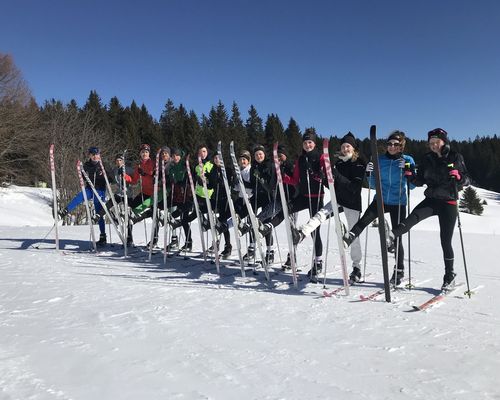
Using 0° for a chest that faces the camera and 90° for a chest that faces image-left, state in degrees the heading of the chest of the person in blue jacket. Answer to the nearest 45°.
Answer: approximately 45°

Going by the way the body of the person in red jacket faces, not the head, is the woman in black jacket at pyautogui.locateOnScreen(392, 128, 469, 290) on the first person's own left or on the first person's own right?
on the first person's own left

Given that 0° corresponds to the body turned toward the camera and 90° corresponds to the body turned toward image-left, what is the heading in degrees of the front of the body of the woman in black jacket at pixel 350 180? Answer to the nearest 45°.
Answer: approximately 45°

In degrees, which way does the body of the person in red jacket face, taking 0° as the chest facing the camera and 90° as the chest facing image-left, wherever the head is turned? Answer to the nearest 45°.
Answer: approximately 45°

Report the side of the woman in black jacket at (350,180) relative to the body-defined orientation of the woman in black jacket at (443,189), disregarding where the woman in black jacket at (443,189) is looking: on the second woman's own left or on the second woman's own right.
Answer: on the second woman's own right

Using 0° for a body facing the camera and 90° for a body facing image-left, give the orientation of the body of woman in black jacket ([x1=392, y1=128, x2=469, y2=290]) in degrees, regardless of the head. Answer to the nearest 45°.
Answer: approximately 45°

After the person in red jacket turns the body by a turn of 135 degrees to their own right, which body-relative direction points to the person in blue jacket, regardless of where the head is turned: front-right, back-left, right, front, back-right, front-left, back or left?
back-right

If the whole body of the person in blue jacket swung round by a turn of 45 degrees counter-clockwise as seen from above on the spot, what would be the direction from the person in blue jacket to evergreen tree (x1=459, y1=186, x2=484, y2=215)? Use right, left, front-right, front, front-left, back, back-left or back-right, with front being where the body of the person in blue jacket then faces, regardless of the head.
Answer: back
